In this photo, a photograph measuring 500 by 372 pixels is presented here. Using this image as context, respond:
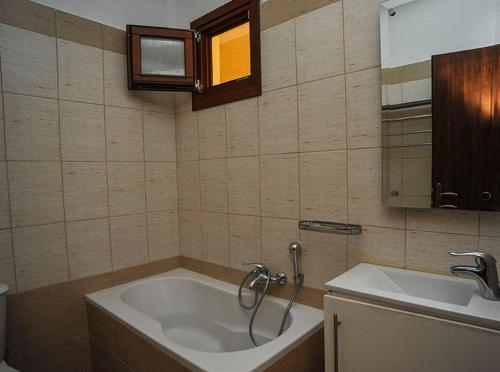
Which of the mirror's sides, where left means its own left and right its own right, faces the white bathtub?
right

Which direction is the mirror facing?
toward the camera

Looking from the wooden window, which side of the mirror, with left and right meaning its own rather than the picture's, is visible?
right
